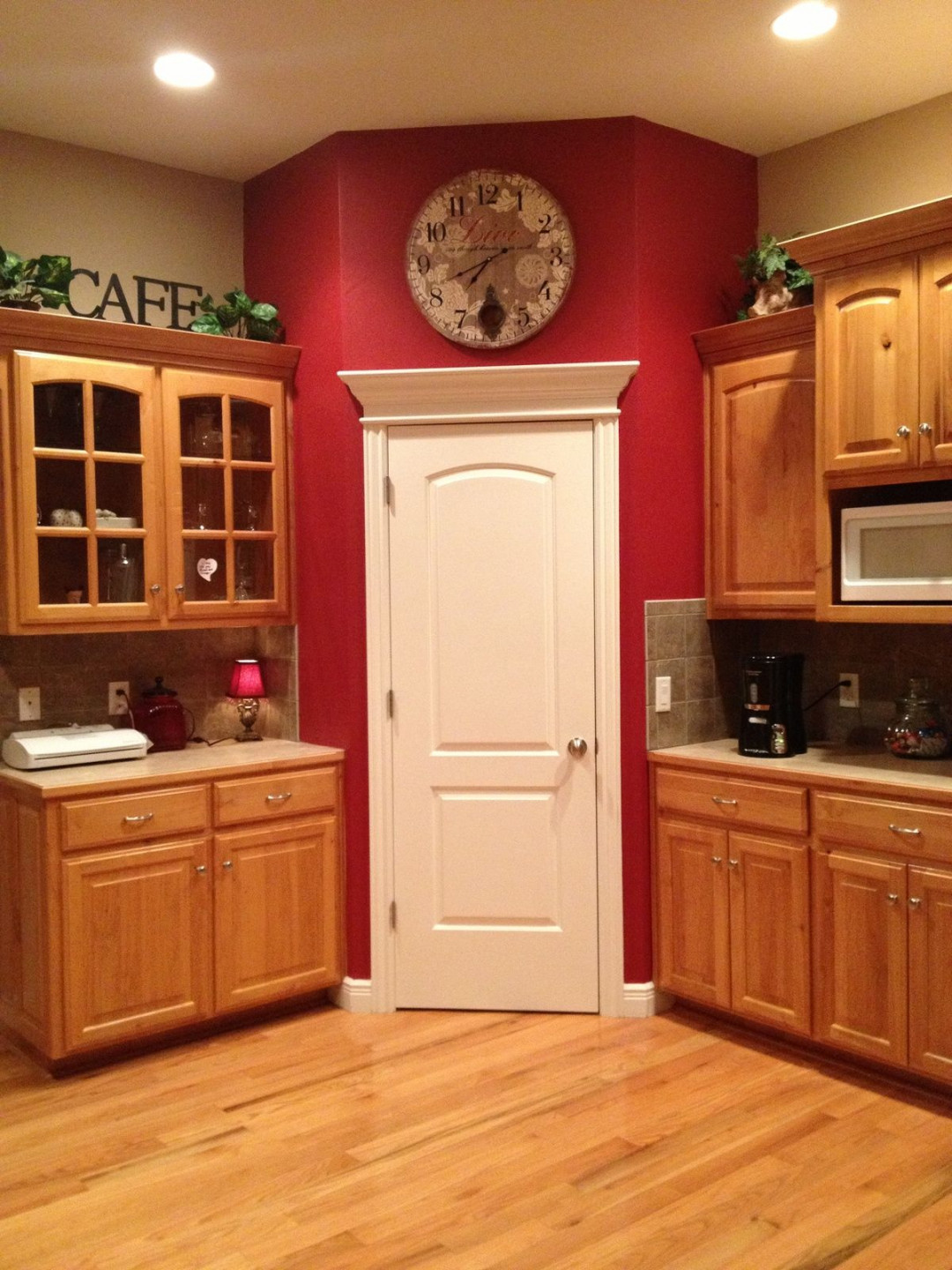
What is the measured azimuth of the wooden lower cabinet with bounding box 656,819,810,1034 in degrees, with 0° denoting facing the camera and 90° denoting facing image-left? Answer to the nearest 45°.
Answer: approximately 45°

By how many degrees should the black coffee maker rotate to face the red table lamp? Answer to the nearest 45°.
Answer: approximately 45° to its right

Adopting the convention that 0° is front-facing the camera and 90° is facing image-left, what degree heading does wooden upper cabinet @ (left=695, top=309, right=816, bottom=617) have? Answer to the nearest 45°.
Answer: approximately 45°

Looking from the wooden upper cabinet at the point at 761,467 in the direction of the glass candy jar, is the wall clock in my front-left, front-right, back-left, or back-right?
back-right

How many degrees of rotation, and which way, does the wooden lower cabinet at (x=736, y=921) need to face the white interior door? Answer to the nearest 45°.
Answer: approximately 45° to its right
